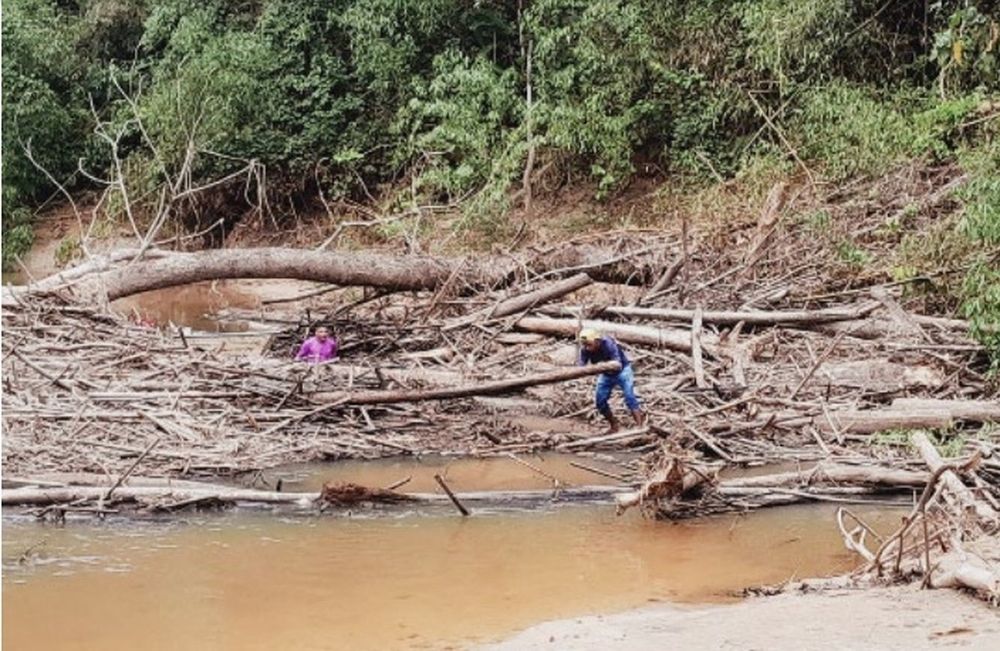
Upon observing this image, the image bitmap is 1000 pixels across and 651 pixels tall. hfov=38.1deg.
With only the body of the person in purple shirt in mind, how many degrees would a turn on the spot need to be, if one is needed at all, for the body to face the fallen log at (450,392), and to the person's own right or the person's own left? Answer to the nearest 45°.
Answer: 0° — they already face it

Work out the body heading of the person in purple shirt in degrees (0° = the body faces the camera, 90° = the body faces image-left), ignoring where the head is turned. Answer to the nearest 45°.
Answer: approximately 0°

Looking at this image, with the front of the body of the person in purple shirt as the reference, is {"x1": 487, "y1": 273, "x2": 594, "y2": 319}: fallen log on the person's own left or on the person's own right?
on the person's own left

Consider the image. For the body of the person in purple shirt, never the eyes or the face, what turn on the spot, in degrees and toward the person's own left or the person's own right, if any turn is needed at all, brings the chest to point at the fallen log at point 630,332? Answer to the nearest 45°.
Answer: approximately 90° to the person's own left

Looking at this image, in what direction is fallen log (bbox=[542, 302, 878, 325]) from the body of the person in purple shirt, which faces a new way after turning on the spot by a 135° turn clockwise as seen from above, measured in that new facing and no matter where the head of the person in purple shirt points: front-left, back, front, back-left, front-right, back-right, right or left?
back-right

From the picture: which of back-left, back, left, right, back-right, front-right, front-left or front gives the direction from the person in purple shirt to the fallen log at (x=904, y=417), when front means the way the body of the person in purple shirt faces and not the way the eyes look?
front-left
